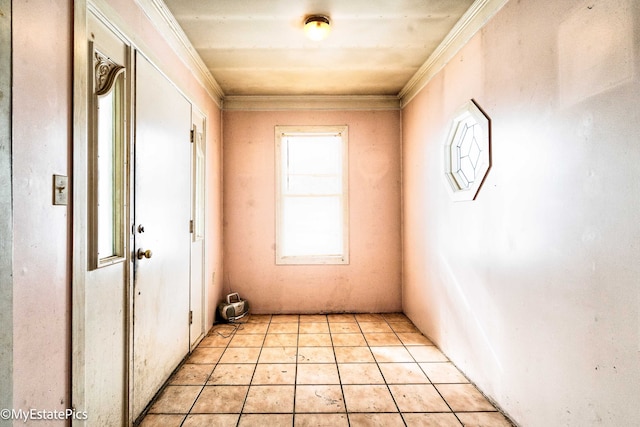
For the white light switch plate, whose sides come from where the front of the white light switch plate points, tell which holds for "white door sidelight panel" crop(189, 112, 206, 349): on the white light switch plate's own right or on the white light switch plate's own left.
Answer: on the white light switch plate's own left

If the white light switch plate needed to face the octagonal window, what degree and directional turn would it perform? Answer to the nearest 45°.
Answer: approximately 45° to its left

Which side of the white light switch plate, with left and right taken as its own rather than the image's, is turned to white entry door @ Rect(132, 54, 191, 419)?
left

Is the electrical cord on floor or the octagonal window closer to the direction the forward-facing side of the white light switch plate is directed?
the octagonal window

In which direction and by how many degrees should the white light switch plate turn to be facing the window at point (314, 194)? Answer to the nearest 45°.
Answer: approximately 90° to its left

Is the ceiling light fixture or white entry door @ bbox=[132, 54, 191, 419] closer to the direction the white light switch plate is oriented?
the ceiling light fixture

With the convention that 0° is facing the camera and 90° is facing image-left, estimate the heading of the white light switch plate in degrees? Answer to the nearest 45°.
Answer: approximately 315°

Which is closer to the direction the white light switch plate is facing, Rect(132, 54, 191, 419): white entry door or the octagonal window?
the octagonal window
